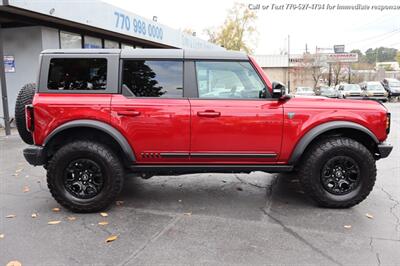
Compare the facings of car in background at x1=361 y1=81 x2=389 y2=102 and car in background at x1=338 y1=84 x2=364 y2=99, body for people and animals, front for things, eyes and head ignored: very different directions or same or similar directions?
same or similar directions

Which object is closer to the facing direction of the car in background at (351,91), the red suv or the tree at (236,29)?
the red suv

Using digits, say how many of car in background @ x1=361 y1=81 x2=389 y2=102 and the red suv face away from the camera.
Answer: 0

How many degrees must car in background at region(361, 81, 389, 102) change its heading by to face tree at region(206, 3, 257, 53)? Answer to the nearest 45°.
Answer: approximately 180°

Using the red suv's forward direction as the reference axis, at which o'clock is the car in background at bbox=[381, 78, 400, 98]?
The car in background is roughly at 10 o'clock from the red suv.

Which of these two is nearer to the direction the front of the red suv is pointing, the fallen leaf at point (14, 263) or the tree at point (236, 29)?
the tree

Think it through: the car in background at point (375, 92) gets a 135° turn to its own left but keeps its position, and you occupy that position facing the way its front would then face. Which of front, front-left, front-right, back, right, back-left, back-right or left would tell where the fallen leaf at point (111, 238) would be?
back

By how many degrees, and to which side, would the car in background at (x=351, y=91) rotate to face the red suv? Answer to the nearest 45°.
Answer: approximately 45° to its right

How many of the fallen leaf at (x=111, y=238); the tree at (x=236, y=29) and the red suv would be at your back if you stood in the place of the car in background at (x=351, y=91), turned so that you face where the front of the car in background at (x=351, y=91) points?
1

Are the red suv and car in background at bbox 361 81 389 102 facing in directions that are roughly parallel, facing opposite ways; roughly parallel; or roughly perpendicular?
roughly perpendicular

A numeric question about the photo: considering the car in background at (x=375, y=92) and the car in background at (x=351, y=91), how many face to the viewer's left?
0

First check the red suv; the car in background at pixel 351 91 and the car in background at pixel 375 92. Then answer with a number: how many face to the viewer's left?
0

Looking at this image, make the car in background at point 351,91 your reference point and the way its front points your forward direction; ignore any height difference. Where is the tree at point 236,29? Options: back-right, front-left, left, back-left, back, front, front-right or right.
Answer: back

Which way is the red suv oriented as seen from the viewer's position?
to the viewer's right

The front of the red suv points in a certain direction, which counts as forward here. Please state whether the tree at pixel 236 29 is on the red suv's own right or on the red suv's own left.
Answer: on the red suv's own left

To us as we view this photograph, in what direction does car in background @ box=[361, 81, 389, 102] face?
facing the viewer and to the right of the viewer

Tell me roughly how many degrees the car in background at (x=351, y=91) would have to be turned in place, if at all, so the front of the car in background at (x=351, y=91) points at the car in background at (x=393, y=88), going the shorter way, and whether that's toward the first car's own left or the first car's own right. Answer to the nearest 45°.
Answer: approximately 90° to the first car's own left

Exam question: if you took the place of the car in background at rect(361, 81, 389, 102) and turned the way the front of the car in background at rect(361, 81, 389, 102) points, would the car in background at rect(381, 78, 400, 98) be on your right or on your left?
on your left

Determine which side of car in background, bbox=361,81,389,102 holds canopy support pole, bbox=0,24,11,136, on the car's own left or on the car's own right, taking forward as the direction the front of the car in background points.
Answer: on the car's own right
